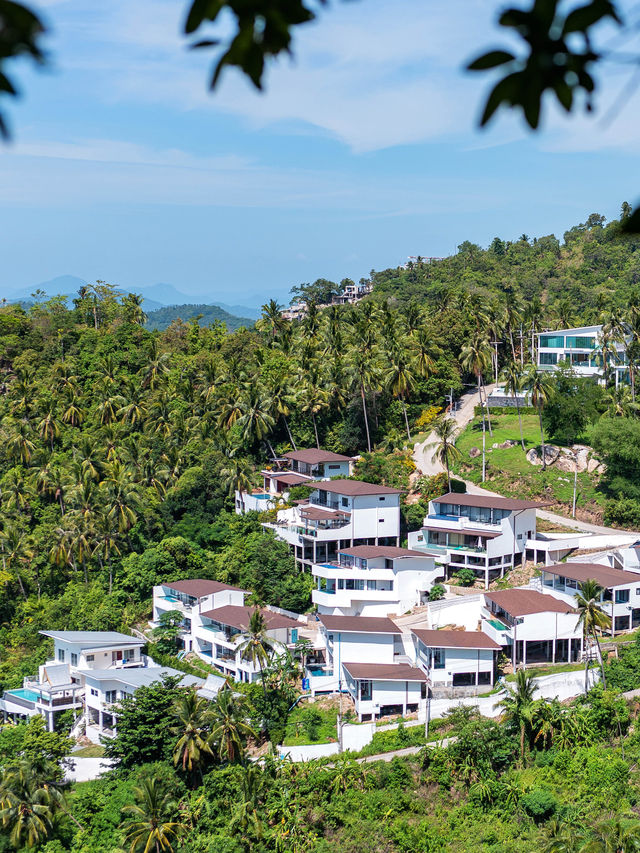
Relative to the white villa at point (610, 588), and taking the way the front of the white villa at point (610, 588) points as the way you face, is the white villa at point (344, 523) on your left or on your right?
on your right

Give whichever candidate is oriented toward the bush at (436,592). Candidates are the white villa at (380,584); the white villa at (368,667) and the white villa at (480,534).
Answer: the white villa at (480,534)

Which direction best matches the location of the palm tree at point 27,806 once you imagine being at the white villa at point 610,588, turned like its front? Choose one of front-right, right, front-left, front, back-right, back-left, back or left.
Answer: front

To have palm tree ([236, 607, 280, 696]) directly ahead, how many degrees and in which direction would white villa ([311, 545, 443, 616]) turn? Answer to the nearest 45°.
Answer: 0° — it already faces it

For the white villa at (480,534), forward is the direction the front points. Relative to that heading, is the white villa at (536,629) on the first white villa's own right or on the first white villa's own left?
on the first white villa's own left

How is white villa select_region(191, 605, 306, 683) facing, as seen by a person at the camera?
facing the viewer and to the left of the viewer

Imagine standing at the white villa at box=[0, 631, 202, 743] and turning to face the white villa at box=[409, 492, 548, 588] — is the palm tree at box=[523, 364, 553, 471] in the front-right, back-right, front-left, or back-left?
front-left

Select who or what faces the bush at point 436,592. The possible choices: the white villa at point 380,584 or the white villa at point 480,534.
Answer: the white villa at point 480,534

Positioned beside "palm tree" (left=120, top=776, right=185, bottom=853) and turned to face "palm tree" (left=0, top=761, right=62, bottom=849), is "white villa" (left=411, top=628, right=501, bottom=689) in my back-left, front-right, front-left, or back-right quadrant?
back-right

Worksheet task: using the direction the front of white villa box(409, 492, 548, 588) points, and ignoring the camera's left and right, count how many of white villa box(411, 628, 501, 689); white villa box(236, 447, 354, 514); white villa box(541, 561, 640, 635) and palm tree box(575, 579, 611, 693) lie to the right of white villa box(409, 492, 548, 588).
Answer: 1

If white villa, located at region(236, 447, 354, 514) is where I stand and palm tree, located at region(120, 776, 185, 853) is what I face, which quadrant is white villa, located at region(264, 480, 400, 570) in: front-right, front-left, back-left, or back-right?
front-left

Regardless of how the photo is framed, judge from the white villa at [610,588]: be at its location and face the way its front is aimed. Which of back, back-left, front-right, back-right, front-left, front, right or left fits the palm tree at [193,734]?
front

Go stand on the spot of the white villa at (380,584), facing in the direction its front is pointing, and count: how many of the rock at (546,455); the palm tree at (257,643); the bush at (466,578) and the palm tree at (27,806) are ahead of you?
2

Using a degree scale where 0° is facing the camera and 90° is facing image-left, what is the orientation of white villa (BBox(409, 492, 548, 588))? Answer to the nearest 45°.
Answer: approximately 45°

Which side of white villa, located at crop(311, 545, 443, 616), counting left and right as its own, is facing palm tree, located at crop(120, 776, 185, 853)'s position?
front
